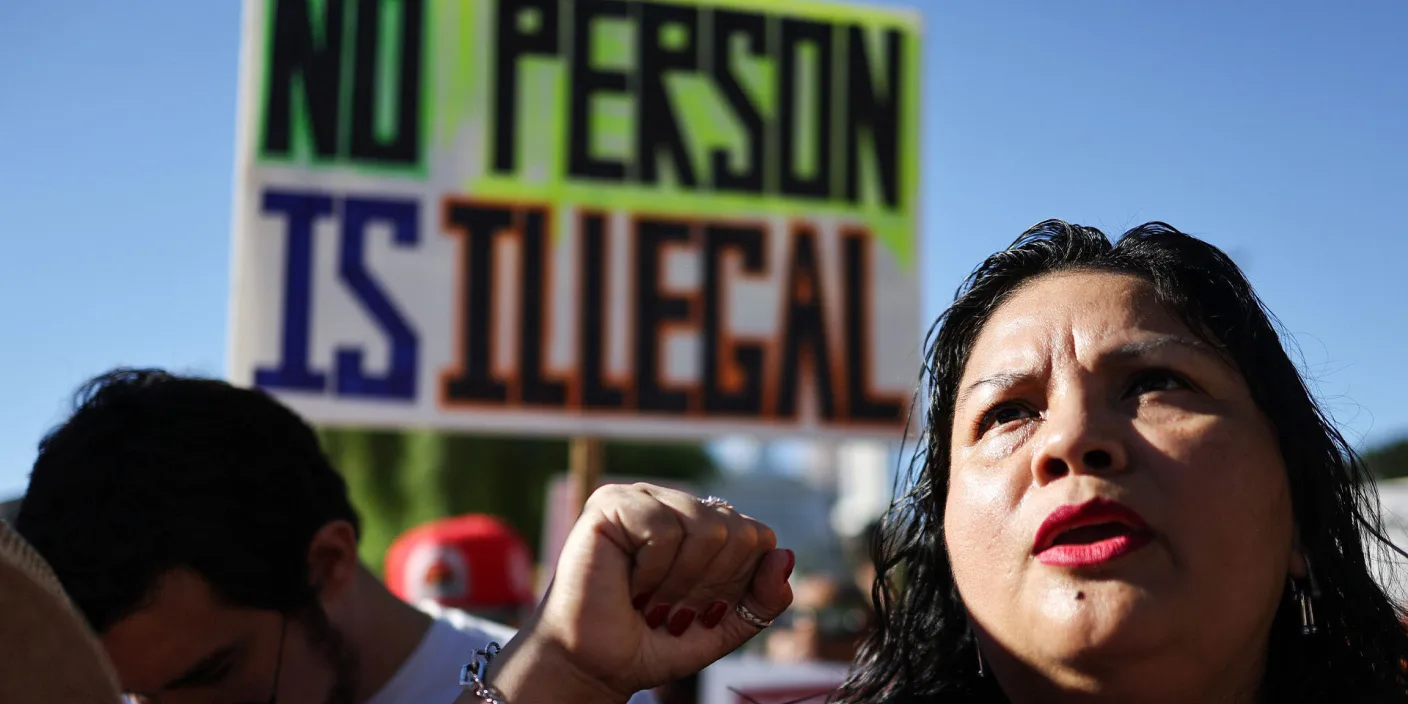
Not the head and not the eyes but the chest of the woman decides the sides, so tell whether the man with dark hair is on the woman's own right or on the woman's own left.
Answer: on the woman's own right

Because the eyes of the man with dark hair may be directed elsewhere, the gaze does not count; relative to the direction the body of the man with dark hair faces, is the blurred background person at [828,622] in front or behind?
behind

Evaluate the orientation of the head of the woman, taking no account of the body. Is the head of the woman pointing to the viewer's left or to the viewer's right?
to the viewer's left

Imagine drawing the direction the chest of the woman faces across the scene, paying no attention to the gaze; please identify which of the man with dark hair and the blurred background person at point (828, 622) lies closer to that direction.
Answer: the man with dark hair

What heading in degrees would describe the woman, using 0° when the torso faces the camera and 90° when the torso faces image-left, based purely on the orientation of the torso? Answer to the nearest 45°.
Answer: approximately 45°

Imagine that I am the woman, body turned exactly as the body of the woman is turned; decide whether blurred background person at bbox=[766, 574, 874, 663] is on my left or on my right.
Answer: on my right

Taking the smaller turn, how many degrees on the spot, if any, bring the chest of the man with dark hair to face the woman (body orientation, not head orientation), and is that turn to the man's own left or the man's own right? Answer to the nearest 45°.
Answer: approximately 90° to the man's own left

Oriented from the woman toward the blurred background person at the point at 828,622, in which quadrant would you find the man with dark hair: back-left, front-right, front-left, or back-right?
front-left
